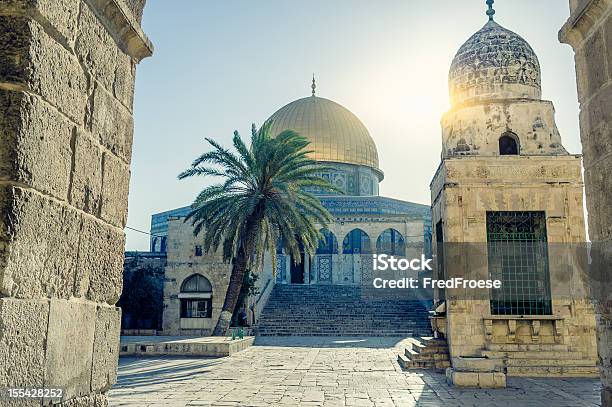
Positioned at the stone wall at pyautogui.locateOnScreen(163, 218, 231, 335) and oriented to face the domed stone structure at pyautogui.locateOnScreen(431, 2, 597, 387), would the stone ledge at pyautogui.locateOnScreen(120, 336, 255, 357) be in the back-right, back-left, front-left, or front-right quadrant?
front-right

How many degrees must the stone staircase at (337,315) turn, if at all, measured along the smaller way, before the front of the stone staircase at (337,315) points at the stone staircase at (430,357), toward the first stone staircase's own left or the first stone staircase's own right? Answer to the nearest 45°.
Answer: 0° — it already faces it

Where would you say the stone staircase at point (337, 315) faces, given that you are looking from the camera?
facing the viewer

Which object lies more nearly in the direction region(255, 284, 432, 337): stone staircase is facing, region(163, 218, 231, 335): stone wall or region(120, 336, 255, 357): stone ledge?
the stone ledge

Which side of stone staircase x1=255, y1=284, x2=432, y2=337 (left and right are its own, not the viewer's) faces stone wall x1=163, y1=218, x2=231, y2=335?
right

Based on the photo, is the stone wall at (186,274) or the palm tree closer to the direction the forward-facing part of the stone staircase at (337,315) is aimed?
the palm tree

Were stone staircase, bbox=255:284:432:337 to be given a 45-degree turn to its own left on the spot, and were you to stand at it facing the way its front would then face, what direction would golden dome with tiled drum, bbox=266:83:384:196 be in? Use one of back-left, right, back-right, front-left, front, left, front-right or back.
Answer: back-left

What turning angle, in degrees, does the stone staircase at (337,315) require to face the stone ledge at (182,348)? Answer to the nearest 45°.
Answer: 0° — it already faces it

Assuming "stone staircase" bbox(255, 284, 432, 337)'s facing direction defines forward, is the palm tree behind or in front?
in front

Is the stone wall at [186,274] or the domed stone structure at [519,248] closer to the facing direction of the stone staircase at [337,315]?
the domed stone structure
